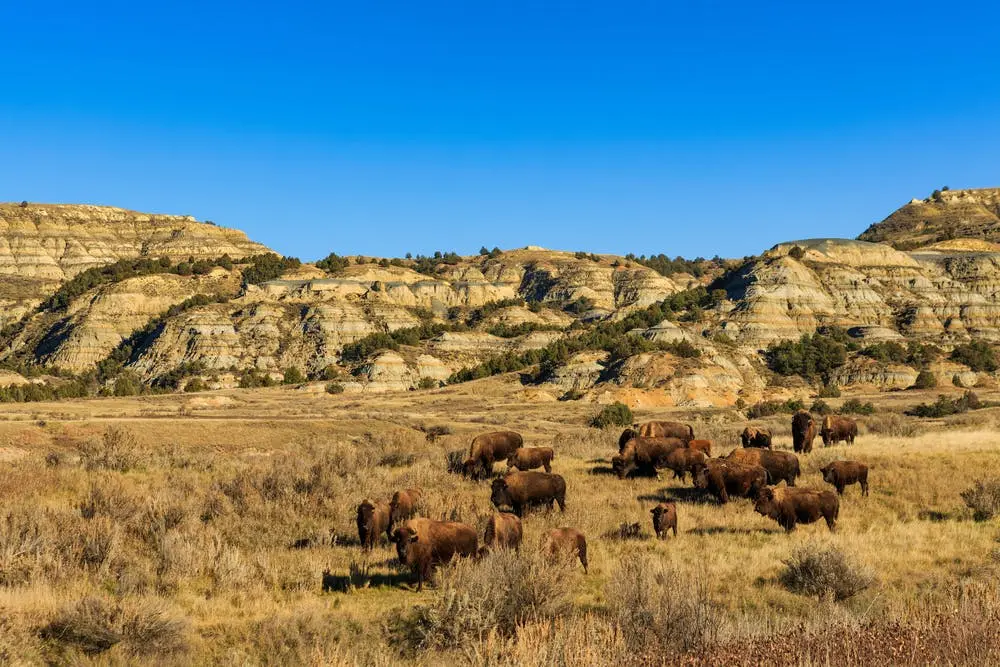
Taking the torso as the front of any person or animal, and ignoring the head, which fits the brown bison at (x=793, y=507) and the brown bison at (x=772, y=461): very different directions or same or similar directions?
same or similar directions

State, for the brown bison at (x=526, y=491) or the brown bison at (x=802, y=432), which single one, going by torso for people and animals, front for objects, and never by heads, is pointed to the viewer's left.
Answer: the brown bison at (x=526, y=491)

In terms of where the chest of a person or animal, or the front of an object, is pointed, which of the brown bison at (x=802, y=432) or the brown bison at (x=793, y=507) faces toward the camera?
the brown bison at (x=802, y=432)

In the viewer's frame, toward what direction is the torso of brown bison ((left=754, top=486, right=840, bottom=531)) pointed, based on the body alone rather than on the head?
to the viewer's left

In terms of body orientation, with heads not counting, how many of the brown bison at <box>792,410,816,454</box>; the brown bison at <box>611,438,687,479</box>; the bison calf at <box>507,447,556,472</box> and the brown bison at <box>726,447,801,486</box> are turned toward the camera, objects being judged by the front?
1

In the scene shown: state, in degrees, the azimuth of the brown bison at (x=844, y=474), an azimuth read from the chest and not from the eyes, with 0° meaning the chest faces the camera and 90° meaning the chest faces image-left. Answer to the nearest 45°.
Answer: approximately 90°

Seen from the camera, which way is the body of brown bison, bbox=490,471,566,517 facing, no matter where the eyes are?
to the viewer's left

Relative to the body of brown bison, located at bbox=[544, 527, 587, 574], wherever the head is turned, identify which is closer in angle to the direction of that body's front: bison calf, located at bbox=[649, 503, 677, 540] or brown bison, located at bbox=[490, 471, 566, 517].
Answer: the brown bison

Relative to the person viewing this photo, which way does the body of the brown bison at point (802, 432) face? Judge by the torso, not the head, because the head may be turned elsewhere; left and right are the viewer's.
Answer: facing the viewer

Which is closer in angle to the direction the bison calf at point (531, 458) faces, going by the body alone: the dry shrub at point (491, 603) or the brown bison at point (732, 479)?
the dry shrub

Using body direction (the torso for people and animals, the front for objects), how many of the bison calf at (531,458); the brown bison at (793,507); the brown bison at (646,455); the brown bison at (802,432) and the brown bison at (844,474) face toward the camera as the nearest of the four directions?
1

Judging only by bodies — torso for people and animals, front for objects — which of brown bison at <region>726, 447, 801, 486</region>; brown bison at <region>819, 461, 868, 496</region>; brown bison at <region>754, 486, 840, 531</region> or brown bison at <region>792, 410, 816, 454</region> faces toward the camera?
brown bison at <region>792, 410, 816, 454</region>

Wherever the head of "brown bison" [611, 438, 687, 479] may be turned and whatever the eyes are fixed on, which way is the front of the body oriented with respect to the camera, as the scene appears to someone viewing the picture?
to the viewer's left

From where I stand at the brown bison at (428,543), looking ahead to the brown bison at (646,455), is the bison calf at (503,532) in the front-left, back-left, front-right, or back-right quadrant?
front-right

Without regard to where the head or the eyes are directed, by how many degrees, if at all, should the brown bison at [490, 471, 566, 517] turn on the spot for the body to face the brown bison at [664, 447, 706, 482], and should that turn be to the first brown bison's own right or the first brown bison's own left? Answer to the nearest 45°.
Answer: approximately 135° to the first brown bison's own right

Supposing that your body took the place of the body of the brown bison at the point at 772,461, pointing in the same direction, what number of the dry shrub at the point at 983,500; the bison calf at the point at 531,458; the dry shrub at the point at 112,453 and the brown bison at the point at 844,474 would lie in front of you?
2

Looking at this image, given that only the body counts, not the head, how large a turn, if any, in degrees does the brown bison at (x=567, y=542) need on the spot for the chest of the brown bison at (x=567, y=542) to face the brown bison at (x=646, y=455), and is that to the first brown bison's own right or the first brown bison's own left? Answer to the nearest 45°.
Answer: approximately 90° to the first brown bison's own right
